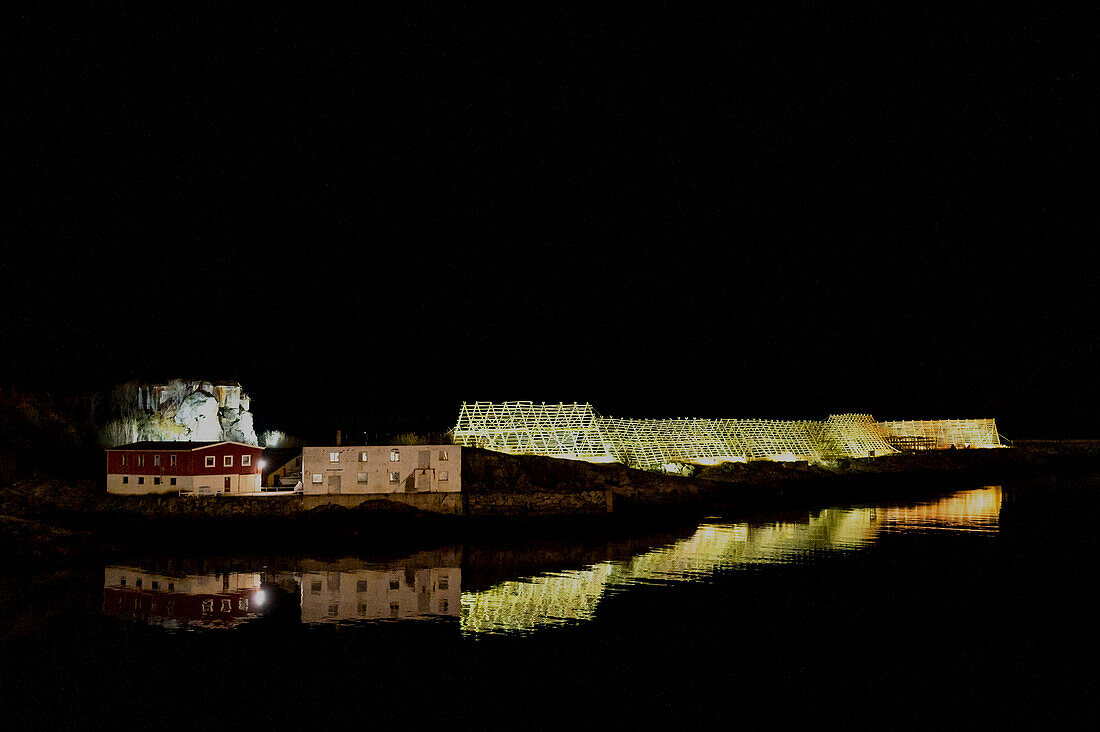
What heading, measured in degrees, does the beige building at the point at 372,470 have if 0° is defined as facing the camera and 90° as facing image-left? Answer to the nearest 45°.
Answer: approximately 0°

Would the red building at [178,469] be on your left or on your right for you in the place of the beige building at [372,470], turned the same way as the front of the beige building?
on your right
